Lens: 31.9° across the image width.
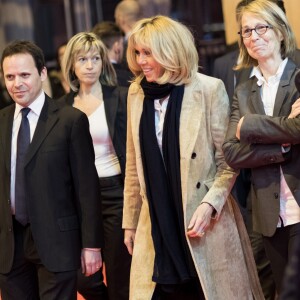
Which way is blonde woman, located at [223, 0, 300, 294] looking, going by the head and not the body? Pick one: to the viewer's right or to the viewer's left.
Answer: to the viewer's left

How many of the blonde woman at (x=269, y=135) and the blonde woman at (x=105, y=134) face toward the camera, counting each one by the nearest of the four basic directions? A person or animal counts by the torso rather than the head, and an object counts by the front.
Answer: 2

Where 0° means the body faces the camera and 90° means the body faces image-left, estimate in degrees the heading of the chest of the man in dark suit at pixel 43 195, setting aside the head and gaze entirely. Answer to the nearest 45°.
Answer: approximately 45°

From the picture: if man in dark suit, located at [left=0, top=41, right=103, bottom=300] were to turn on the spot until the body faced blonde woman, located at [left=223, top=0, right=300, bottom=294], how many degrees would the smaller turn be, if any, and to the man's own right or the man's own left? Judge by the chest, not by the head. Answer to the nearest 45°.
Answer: approximately 135° to the man's own left

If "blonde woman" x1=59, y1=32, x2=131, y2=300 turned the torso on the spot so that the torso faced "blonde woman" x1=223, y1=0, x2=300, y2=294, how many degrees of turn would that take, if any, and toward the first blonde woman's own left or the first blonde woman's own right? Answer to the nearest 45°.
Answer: approximately 45° to the first blonde woman's own left
